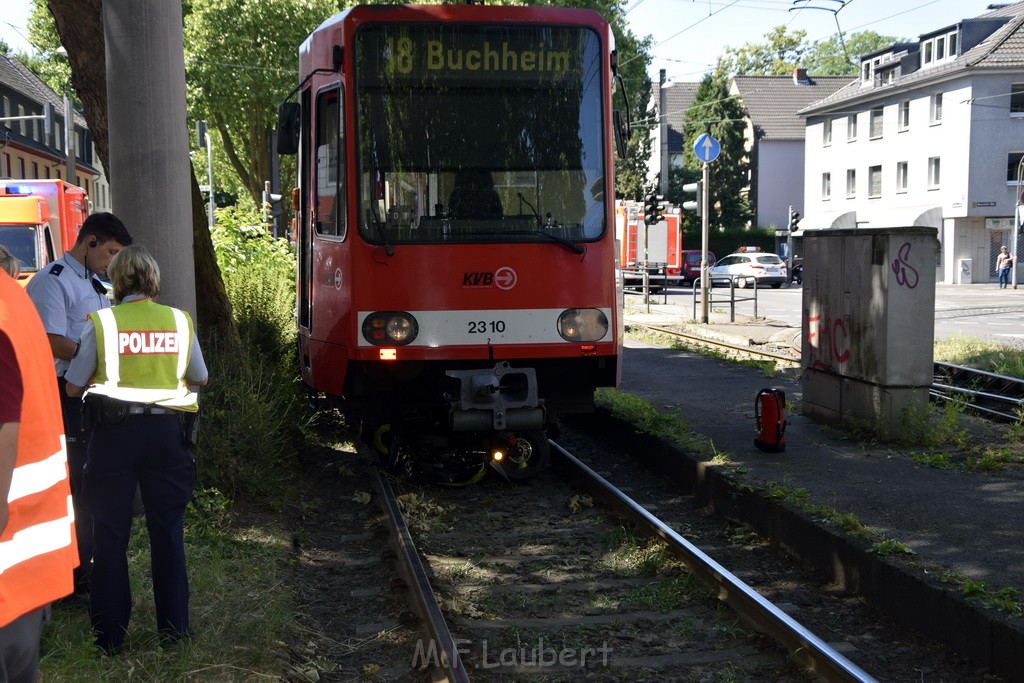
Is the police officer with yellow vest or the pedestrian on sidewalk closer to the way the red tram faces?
the police officer with yellow vest

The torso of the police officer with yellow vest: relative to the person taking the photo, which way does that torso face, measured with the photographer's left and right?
facing away from the viewer

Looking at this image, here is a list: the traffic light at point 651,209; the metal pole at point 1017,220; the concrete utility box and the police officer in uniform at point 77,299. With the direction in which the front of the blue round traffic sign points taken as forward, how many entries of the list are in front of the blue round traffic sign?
2

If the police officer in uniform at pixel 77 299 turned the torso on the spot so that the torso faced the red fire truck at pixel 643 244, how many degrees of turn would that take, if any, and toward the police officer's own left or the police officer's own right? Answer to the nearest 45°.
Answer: approximately 90° to the police officer's own left

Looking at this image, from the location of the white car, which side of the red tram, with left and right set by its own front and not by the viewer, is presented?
back

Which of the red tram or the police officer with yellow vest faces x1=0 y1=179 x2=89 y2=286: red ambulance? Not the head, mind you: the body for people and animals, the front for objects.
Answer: the police officer with yellow vest

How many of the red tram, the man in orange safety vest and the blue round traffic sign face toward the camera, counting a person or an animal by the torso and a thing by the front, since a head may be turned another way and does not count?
2

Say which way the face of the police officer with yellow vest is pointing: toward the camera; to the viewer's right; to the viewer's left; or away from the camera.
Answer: away from the camera

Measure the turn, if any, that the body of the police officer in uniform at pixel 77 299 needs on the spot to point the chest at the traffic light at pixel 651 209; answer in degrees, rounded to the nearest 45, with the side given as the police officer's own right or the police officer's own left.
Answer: approximately 90° to the police officer's own left
